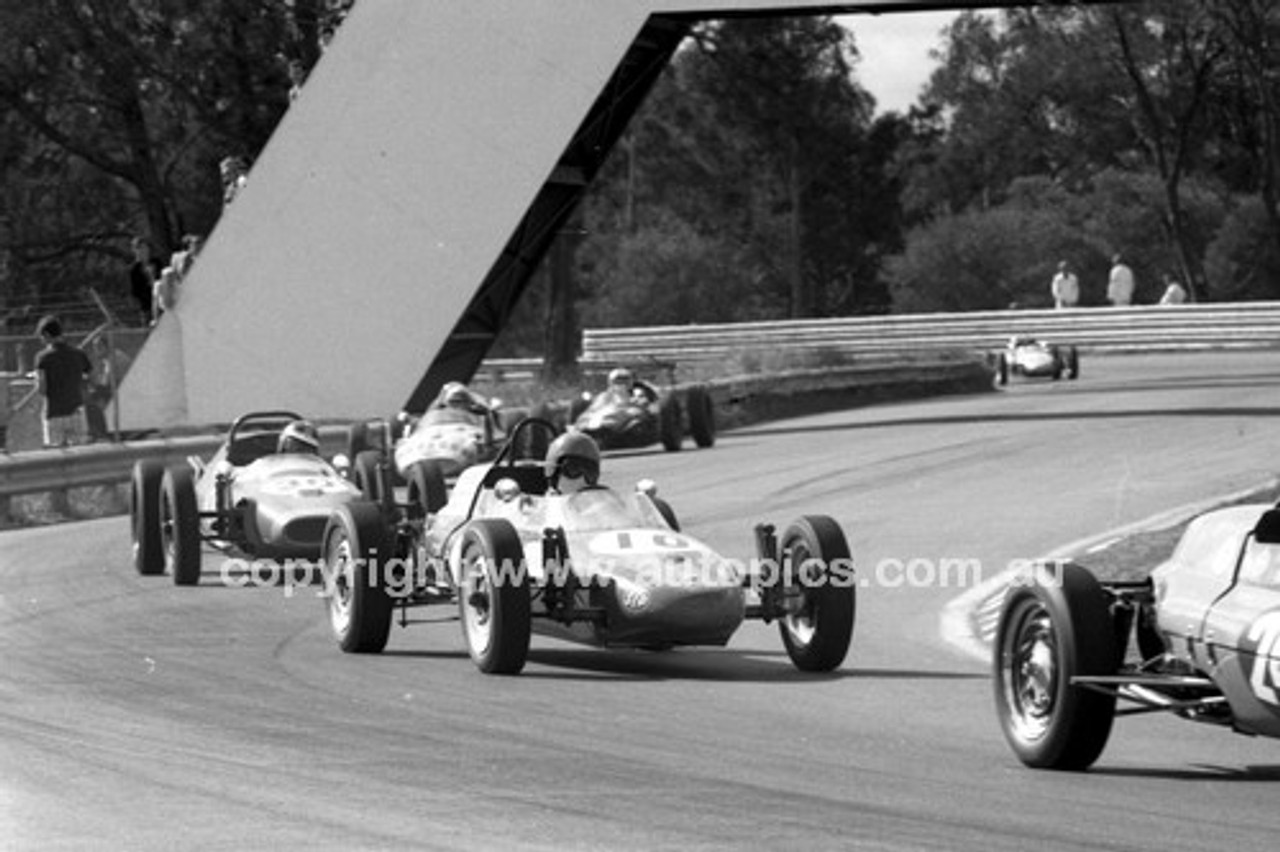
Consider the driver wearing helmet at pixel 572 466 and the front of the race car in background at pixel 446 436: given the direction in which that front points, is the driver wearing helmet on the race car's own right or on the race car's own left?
on the race car's own left

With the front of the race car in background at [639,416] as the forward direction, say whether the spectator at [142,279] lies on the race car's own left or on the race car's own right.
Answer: on the race car's own right

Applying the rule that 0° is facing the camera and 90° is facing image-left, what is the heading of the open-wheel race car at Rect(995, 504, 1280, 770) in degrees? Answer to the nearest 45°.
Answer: approximately 315°

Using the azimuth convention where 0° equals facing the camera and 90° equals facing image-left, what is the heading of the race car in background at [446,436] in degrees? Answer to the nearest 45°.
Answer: approximately 45°

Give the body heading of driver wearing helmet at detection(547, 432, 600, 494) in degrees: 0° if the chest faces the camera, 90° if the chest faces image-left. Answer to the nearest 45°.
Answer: approximately 315°

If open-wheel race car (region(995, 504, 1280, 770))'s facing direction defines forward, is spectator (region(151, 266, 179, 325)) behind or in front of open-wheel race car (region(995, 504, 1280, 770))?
behind
